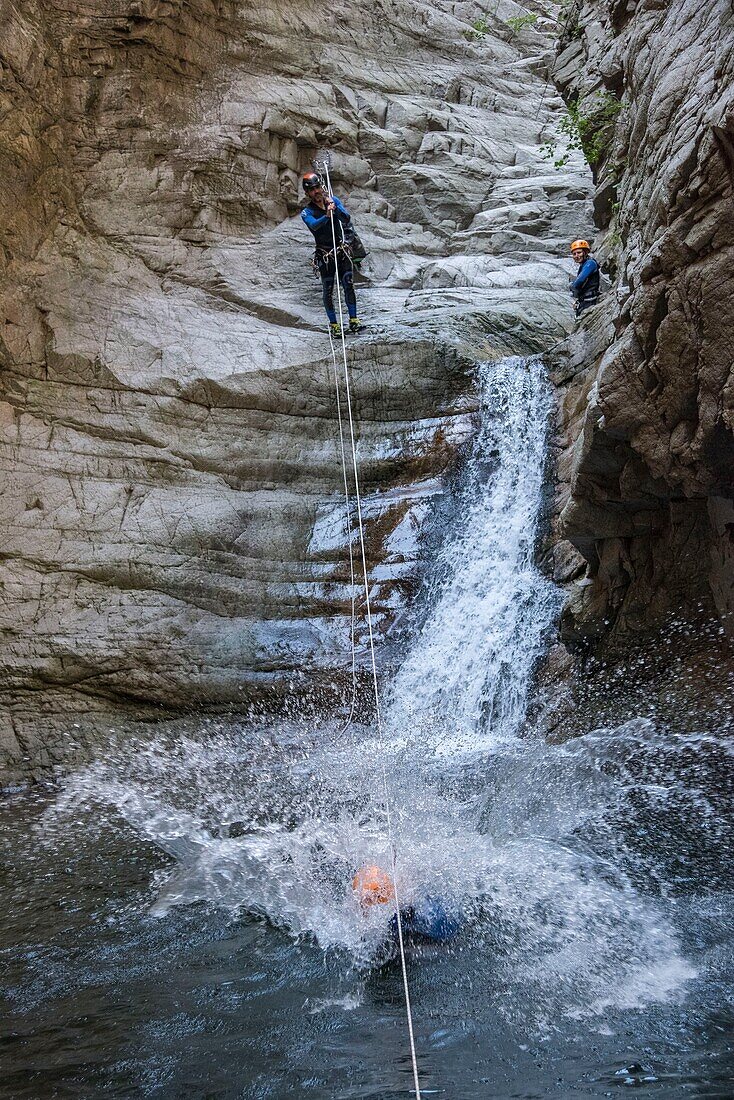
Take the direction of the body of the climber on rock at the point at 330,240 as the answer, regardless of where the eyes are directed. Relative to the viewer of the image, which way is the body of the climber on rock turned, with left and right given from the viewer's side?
facing the viewer

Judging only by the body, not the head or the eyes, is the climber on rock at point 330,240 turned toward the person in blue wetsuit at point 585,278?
no
